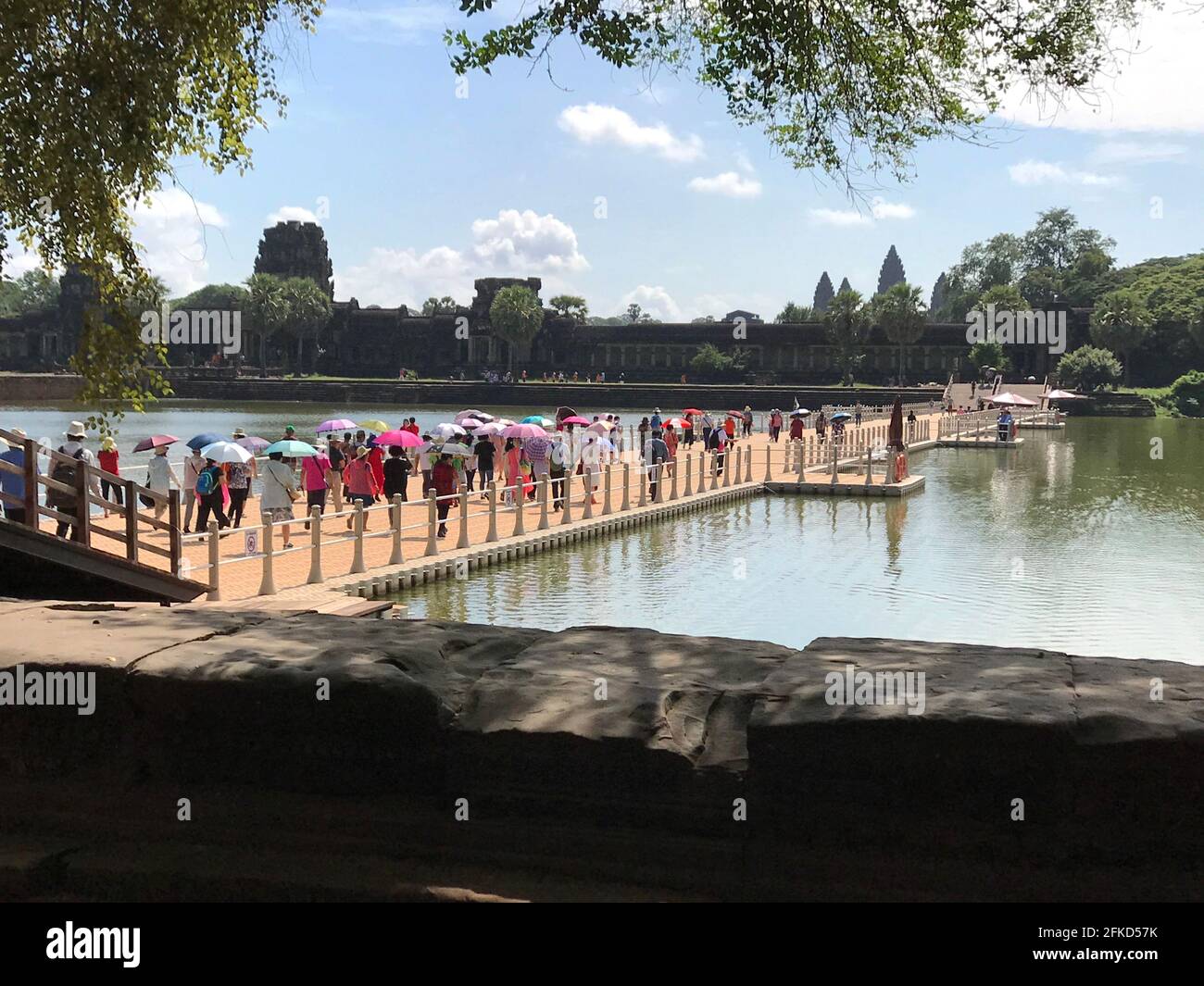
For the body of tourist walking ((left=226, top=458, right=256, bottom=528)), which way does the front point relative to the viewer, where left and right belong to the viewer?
facing away from the viewer and to the right of the viewer

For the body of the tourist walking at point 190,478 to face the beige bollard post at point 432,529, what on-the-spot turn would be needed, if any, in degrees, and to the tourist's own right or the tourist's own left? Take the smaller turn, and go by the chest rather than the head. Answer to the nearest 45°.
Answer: approximately 90° to the tourist's own right

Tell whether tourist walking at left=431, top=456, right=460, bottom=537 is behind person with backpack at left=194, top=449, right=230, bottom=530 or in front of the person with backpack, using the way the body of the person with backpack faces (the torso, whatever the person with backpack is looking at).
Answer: in front

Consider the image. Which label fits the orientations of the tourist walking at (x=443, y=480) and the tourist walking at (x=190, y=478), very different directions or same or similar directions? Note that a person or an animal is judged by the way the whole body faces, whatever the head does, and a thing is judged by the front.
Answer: same or similar directions

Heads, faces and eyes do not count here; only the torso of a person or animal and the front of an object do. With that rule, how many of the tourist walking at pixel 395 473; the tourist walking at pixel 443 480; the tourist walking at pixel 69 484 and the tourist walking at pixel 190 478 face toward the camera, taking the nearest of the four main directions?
0

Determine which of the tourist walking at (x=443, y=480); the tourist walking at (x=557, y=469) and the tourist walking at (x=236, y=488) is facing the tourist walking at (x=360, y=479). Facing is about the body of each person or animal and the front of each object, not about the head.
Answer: the tourist walking at (x=236, y=488)

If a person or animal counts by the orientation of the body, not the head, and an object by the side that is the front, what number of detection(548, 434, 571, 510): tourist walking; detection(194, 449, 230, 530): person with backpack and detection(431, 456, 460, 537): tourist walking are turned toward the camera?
0

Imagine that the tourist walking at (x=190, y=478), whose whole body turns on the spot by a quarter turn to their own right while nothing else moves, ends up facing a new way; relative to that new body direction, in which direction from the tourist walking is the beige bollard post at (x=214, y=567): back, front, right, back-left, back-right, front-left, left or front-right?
front-right

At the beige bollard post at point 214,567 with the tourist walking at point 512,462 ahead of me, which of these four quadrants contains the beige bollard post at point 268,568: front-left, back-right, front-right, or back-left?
front-right
